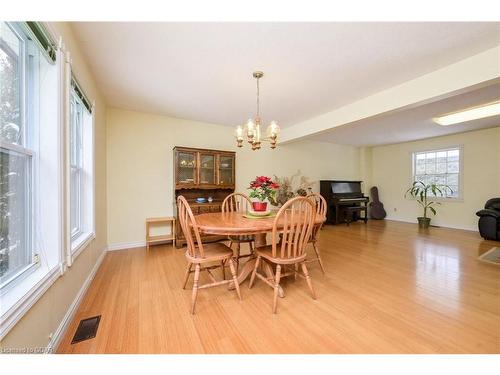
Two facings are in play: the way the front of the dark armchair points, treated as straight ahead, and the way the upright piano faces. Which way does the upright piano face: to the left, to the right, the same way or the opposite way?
to the left

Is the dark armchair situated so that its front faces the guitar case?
no

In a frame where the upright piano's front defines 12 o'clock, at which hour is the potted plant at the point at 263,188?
The potted plant is roughly at 2 o'clock from the upright piano.

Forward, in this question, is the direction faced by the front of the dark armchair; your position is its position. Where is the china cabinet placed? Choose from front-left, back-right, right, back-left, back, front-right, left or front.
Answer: front

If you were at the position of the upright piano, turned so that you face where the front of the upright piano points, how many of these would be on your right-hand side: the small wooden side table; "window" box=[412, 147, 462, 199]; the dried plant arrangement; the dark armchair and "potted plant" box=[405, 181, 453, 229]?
2

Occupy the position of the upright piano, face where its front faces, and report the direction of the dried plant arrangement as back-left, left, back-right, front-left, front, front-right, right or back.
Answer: right

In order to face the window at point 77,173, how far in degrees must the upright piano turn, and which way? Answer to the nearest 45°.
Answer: approximately 90° to its right

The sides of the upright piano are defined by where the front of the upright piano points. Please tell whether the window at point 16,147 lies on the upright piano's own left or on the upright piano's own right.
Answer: on the upright piano's own right

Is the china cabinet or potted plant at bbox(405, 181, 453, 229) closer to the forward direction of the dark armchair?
the china cabinet

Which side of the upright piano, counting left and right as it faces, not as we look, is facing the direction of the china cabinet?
right

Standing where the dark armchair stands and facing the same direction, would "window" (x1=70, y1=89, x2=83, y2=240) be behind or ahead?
ahead

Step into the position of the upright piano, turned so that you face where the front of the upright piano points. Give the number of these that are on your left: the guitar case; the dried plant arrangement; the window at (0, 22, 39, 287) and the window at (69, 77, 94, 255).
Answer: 1

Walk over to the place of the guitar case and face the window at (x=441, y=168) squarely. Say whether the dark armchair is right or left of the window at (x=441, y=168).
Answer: right

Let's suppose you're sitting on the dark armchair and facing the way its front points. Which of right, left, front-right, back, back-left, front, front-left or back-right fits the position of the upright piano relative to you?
front-right

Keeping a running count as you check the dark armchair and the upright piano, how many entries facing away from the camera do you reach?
0

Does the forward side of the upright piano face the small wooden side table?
no

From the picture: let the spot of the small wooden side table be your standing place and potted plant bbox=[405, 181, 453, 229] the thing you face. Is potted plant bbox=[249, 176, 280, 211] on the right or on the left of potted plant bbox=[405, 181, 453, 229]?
right

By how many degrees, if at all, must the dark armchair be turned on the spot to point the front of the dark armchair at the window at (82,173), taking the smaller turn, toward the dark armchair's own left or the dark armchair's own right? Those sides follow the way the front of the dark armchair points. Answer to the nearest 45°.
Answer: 0° — it already faces it

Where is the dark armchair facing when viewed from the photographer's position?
facing the viewer and to the left of the viewer
